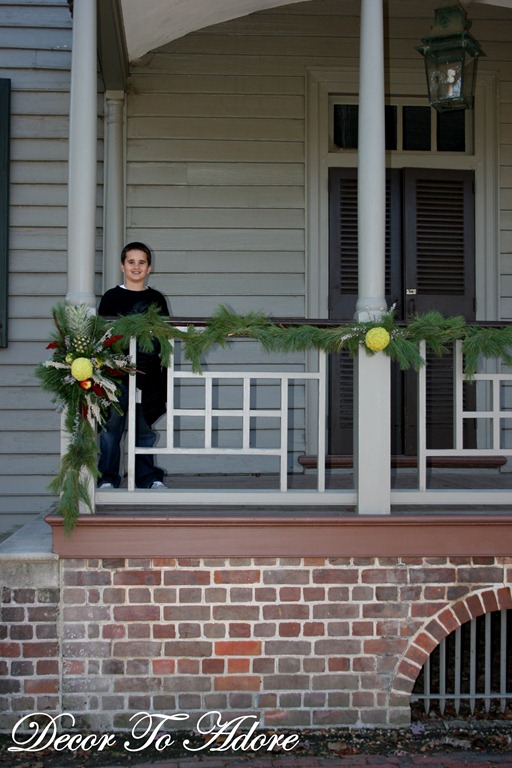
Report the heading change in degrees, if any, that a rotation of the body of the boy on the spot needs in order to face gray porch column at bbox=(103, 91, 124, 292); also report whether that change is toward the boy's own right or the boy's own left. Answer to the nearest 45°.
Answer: approximately 180°

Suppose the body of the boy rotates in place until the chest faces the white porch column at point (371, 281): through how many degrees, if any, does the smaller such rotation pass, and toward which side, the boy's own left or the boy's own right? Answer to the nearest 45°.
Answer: approximately 45° to the boy's own left

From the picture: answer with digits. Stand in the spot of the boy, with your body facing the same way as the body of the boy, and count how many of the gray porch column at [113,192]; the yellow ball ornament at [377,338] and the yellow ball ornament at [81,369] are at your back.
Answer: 1

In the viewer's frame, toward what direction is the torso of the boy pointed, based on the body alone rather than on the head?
toward the camera

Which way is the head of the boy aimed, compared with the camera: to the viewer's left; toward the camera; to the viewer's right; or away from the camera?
toward the camera

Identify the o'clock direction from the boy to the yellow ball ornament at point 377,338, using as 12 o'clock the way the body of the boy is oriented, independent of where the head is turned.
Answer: The yellow ball ornament is roughly at 10 o'clock from the boy.

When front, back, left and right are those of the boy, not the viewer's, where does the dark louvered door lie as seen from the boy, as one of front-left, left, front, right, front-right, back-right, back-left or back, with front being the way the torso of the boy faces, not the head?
back-left

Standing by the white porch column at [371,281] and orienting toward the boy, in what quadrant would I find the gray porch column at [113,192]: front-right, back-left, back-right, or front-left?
front-right
